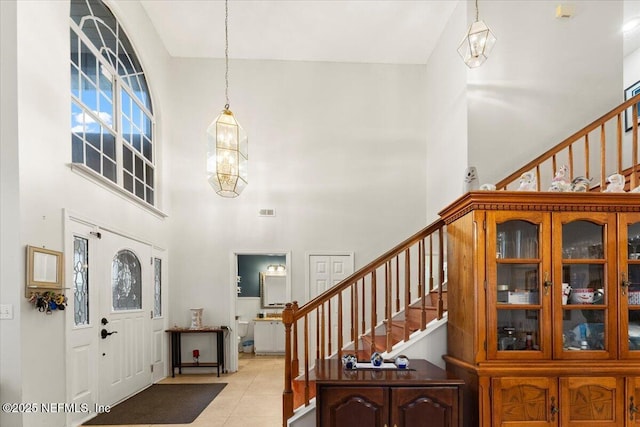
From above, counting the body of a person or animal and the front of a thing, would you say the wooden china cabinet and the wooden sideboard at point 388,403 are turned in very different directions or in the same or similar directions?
same or similar directions

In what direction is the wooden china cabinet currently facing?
toward the camera

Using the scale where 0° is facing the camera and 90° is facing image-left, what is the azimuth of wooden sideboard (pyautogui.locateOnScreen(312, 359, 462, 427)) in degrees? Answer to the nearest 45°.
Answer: approximately 0°

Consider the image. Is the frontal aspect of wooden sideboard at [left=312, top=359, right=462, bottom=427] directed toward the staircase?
no

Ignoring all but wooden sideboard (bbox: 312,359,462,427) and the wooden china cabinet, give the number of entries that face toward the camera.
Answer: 2

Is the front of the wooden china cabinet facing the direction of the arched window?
no

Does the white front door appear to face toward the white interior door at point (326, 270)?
no

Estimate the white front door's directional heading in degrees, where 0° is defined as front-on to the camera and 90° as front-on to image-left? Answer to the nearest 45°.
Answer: approximately 315°

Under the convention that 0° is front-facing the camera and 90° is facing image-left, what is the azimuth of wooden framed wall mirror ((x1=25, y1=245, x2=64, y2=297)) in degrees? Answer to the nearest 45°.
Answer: approximately 315°

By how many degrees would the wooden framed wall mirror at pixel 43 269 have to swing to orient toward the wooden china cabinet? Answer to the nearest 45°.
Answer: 0° — it already faces it
